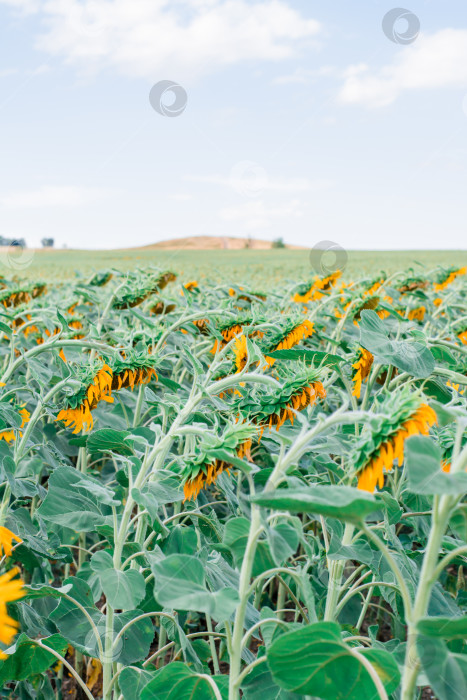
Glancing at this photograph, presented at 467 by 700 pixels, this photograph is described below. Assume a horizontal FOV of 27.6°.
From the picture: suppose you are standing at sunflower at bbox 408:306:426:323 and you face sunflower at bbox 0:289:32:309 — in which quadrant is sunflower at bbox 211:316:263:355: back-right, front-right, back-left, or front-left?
front-left

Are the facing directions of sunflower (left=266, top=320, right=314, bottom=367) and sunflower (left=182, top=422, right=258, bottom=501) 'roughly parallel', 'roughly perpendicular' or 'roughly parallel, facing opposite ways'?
roughly parallel

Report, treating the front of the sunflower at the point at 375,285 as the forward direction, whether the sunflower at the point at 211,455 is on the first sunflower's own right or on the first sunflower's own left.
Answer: on the first sunflower's own right

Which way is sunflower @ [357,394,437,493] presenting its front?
to the viewer's right

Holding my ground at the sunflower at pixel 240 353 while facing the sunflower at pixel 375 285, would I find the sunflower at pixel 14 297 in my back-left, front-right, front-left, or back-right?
front-left

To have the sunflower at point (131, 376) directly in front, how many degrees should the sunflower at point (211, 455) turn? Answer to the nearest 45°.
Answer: approximately 90° to its left
